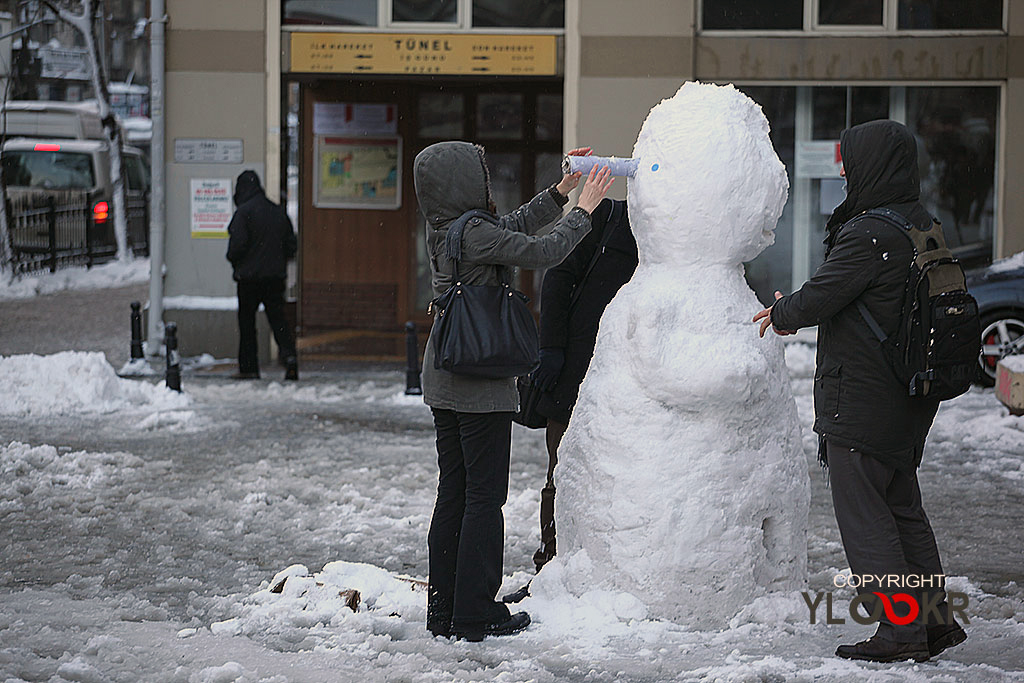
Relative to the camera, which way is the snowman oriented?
to the viewer's left

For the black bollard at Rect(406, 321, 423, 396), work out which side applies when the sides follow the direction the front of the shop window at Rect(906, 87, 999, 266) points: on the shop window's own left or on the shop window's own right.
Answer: on the shop window's own right

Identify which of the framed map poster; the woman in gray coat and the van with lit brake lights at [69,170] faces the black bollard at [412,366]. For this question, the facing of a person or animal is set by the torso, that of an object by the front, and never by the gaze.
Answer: the framed map poster

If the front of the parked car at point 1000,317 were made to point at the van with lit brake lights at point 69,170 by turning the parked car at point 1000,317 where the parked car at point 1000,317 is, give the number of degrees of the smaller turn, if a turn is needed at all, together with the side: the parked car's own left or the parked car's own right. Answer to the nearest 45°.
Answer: approximately 45° to the parked car's own right

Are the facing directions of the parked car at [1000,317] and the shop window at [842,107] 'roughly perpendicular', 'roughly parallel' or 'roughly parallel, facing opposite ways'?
roughly perpendicular

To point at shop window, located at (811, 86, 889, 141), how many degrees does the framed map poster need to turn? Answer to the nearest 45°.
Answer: approximately 45° to its left

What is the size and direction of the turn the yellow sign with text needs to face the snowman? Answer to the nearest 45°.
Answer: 0° — it already faces it

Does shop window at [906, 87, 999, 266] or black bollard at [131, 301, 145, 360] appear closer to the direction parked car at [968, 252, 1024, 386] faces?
the black bollard

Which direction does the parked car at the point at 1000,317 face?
to the viewer's left
